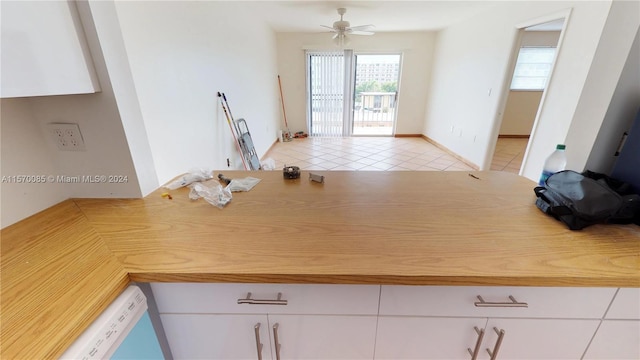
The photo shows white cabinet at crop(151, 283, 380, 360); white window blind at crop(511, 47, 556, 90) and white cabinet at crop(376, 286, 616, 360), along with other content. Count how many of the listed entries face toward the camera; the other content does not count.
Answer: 3

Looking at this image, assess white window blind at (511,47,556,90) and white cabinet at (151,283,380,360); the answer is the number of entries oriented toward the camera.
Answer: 2

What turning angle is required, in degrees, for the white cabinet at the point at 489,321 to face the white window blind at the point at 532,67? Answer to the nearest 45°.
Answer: approximately 180°

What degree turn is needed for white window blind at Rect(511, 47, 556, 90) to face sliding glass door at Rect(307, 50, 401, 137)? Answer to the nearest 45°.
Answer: approximately 45° to its right

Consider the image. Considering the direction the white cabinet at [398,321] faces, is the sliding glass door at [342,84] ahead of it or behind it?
behind

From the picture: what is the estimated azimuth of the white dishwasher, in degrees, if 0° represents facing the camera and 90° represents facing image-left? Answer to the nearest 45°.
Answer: approximately 315°

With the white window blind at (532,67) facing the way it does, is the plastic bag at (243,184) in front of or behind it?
in front

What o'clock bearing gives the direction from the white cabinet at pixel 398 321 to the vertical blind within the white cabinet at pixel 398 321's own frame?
The vertical blind is roughly at 5 o'clock from the white cabinet.

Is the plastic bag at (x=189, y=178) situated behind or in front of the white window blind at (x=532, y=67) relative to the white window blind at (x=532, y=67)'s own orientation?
in front

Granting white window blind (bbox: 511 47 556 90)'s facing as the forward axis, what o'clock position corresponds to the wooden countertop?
The wooden countertop is roughly at 12 o'clock from the white window blind.

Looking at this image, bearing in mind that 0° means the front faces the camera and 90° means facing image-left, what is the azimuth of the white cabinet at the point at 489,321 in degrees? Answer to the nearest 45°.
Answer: approximately 0°

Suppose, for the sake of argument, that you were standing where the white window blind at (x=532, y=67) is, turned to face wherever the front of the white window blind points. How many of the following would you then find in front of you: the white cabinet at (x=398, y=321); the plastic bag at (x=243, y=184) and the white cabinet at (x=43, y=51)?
3
